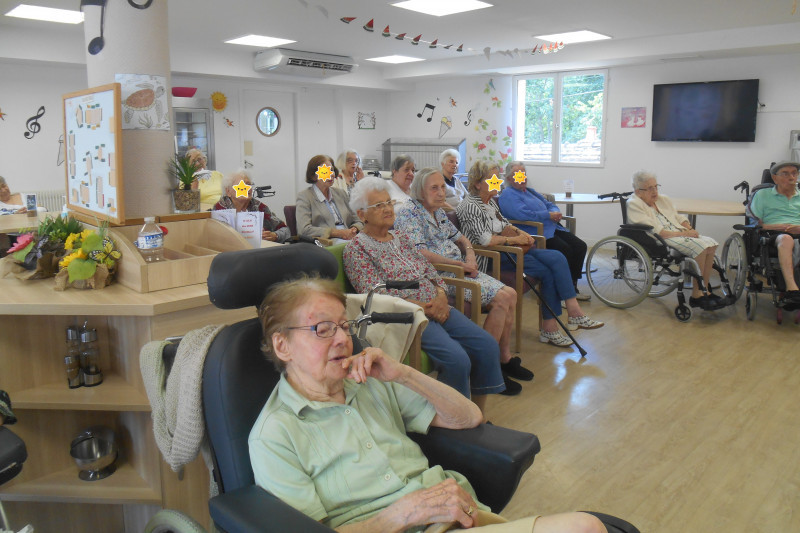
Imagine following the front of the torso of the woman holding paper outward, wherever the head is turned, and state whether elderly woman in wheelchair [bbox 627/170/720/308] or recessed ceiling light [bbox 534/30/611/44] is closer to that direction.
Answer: the elderly woman in wheelchair

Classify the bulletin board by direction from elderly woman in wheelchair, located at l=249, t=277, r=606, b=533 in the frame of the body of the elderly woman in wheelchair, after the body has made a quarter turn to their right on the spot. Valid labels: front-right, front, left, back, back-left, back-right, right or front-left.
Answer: right

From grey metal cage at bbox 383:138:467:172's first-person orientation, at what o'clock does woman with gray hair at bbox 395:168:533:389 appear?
The woman with gray hair is roughly at 12 o'clock from the grey metal cage.
